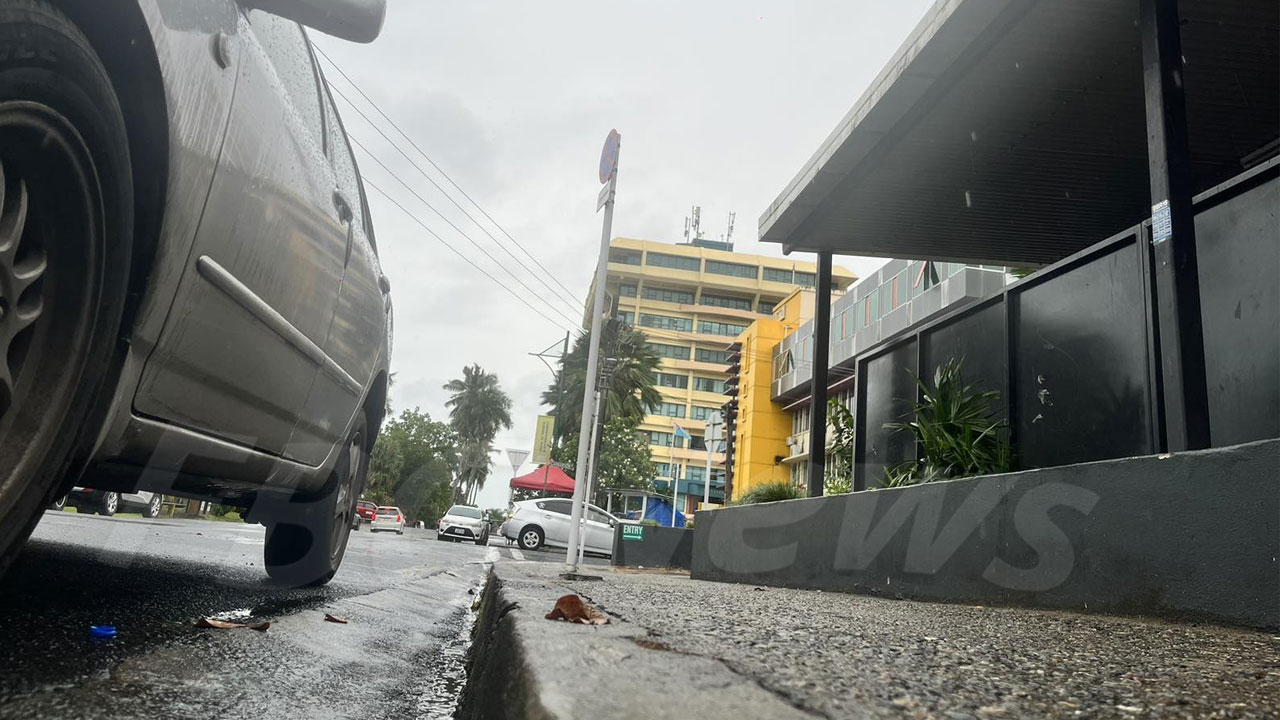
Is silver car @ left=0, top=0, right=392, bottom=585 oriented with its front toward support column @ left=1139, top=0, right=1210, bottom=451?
no

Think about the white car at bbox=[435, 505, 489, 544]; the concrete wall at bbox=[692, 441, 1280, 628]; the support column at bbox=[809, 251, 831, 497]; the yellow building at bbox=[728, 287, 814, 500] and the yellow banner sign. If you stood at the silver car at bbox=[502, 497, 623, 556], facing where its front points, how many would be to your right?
2

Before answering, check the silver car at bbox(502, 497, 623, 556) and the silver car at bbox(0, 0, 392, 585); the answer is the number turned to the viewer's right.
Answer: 1

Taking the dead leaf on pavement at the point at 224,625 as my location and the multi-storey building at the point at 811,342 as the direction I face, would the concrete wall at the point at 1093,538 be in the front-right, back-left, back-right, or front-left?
front-right

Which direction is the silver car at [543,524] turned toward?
to the viewer's right

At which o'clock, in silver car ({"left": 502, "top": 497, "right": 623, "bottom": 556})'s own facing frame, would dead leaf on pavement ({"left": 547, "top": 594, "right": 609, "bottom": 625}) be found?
The dead leaf on pavement is roughly at 3 o'clock from the silver car.

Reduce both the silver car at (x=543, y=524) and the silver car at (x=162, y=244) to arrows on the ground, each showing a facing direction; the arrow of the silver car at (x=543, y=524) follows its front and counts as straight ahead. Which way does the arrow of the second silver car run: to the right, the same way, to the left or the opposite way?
to the right

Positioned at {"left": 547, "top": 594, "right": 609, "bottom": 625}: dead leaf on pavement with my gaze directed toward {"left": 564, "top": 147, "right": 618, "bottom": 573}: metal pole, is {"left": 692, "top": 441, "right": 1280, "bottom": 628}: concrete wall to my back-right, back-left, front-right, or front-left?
front-right

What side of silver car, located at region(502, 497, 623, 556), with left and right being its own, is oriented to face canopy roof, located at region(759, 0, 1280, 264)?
right
